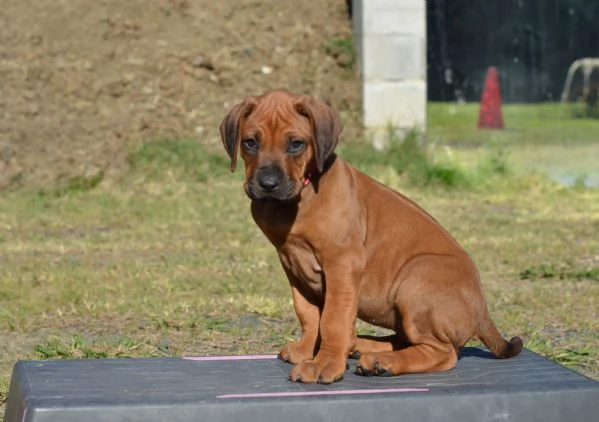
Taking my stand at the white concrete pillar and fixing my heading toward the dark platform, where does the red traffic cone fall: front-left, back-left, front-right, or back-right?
back-left

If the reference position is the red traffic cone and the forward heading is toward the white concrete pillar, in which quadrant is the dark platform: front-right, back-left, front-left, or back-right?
front-left

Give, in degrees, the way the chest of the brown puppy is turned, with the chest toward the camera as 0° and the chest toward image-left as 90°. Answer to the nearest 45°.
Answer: approximately 45°

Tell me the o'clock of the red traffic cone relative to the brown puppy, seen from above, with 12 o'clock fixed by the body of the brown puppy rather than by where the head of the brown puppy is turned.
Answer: The red traffic cone is roughly at 5 o'clock from the brown puppy.

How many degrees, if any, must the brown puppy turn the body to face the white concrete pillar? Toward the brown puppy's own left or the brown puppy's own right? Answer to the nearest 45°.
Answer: approximately 135° to the brown puppy's own right
